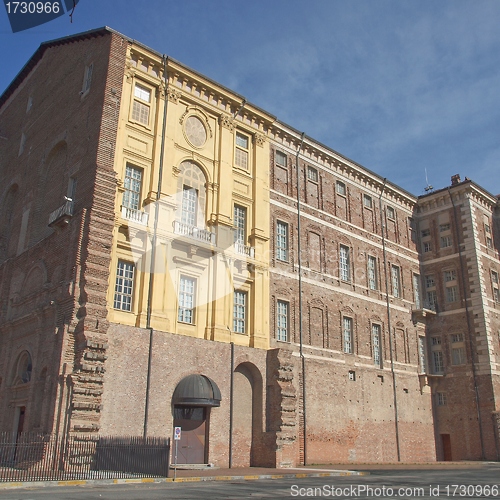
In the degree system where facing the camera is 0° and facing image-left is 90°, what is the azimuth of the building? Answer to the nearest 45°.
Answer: approximately 315°
